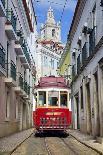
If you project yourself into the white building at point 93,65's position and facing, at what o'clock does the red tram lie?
The red tram is roughly at 1 o'clock from the white building.

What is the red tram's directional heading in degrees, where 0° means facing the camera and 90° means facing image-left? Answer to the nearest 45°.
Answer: approximately 0°

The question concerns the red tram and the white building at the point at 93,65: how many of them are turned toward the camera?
1

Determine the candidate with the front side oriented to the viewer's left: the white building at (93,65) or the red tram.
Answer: the white building

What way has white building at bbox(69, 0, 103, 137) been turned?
to the viewer's left

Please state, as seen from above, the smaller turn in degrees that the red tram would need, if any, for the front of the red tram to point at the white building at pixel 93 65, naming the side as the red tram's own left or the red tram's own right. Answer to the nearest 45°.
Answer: approximately 45° to the red tram's own left

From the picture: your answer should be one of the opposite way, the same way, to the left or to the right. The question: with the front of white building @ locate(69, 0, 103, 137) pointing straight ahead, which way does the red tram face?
to the left
